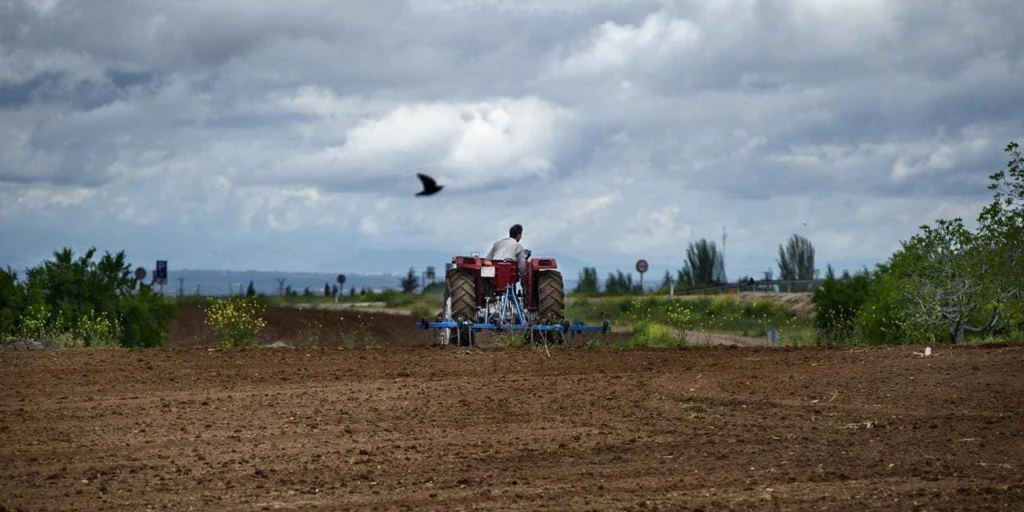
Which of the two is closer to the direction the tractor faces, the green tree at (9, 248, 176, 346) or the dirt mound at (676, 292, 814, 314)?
the dirt mound

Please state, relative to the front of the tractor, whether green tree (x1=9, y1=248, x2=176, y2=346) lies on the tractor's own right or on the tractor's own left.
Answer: on the tractor's own left

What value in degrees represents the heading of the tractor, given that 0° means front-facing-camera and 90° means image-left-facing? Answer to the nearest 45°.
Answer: approximately 180°

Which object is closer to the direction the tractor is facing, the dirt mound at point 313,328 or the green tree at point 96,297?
the dirt mound

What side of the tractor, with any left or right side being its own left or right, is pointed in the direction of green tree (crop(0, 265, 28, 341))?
left

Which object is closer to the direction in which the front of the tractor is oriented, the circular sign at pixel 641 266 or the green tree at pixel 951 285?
the circular sign

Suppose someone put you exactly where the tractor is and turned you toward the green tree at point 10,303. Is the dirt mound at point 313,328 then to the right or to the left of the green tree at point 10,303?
right

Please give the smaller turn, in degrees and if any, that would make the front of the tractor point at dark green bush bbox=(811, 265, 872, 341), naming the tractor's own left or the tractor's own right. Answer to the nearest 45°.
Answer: approximately 45° to the tractor's own right
